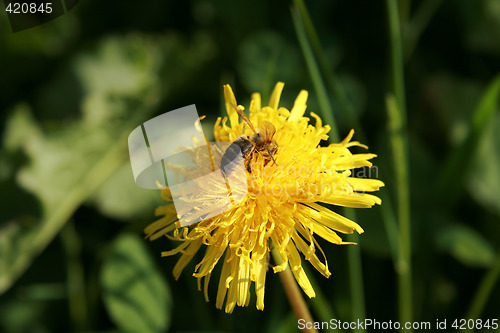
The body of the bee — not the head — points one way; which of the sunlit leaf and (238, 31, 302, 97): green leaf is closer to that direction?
the green leaf

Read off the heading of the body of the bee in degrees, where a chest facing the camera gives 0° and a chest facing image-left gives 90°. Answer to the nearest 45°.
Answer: approximately 270°

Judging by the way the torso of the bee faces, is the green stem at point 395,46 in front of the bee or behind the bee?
in front

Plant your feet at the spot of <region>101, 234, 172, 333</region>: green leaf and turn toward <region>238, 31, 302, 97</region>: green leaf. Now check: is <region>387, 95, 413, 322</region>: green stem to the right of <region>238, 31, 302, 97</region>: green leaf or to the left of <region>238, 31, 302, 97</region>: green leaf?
right

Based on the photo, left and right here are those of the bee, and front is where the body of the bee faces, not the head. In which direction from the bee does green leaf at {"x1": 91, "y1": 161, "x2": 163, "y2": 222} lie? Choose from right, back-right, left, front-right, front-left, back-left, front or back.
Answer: back-left

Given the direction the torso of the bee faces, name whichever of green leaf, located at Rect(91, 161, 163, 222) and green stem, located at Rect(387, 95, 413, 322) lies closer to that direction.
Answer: the green stem

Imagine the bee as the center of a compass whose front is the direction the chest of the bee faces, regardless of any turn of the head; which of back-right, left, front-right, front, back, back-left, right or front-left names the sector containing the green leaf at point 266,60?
left

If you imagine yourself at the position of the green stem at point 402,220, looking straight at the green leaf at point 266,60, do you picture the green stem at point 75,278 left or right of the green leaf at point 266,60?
left
